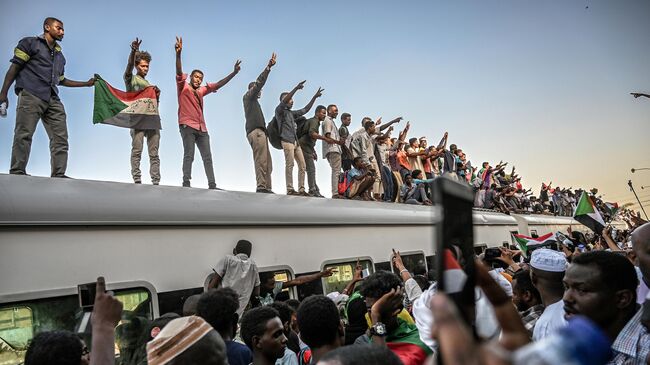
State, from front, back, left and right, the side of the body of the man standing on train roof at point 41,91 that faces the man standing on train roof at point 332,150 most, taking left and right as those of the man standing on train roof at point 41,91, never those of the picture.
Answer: left

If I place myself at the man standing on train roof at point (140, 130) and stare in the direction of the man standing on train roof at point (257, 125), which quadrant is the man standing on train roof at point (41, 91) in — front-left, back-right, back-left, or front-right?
back-right

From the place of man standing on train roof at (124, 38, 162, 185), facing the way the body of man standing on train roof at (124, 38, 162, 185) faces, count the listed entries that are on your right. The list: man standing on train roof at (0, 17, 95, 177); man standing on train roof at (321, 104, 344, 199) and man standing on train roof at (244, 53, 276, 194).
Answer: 1

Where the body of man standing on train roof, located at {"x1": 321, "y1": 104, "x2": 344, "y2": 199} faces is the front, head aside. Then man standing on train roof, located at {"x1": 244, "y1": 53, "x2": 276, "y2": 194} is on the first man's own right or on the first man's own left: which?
on the first man's own right

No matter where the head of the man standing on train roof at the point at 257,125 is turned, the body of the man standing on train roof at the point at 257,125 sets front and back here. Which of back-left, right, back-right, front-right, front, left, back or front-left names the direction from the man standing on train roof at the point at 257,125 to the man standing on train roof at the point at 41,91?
back-right

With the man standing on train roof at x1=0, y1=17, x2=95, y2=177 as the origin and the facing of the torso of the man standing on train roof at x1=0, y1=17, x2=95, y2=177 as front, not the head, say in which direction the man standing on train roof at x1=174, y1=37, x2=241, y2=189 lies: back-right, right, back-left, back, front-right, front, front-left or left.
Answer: left

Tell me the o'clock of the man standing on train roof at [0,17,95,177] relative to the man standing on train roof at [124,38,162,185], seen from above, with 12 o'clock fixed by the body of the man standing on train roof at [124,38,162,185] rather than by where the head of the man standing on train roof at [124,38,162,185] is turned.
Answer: the man standing on train roof at [0,17,95,177] is roughly at 3 o'clock from the man standing on train roof at [124,38,162,185].

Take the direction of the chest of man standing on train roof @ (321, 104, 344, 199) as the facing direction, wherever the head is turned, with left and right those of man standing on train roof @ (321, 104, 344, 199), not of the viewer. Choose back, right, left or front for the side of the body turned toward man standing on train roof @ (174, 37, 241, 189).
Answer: right

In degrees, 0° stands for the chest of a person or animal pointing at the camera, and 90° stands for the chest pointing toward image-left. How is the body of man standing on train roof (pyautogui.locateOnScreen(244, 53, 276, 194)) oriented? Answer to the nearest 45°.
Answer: approximately 270°

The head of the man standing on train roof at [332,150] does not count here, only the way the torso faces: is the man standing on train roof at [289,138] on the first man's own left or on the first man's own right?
on the first man's own right
